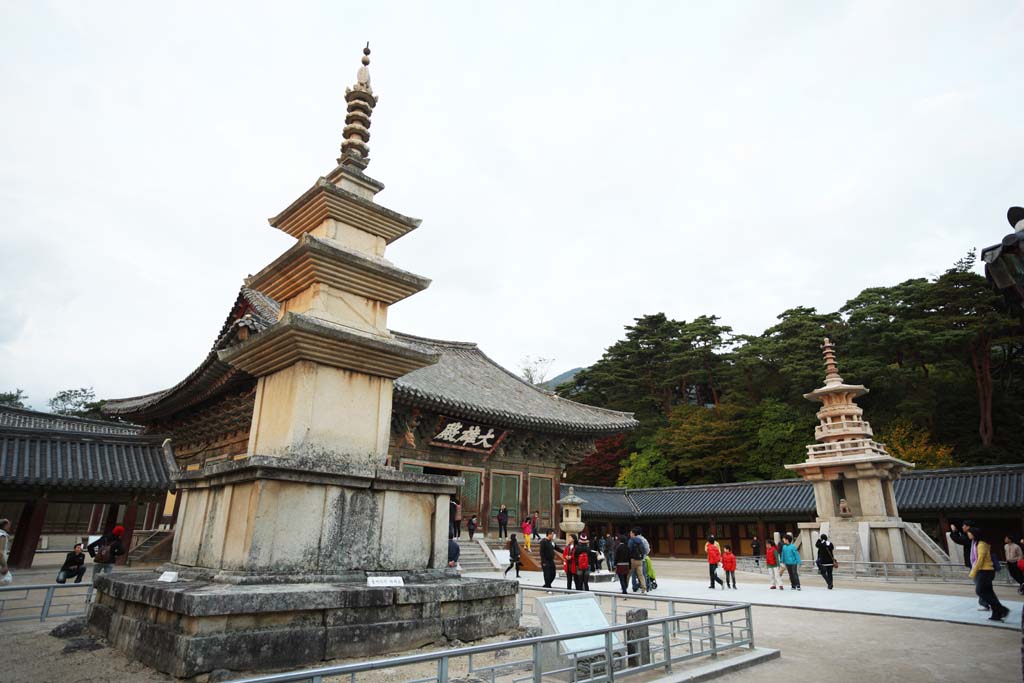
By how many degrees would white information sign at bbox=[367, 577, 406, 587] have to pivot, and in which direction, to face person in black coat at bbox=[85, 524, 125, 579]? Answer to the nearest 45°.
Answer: approximately 135° to its right

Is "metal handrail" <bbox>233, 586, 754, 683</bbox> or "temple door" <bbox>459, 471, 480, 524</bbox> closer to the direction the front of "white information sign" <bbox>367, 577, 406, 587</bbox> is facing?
the metal handrail

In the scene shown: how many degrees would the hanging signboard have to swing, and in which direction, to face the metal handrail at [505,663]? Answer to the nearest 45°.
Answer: approximately 45° to its right

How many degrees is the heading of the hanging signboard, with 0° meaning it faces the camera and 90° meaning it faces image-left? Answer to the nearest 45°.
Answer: approximately 315°

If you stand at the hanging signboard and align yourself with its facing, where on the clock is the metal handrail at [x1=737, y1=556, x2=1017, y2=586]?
The metal handrail is roughly at 11 o'clock from the hanging signboard.

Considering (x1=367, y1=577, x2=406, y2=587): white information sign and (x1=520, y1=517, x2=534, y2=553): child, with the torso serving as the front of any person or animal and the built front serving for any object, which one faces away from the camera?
the child

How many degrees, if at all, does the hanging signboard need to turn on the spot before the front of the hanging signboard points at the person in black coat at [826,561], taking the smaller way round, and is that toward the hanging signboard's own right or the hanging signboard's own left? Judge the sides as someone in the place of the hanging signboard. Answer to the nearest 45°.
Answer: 0° — it already faces them

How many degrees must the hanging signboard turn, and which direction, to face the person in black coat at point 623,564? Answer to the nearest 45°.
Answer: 0° — it already faces them

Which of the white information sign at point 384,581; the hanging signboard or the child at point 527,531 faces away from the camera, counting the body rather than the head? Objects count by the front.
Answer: the child

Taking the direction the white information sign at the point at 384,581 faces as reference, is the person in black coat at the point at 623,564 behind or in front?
behind
